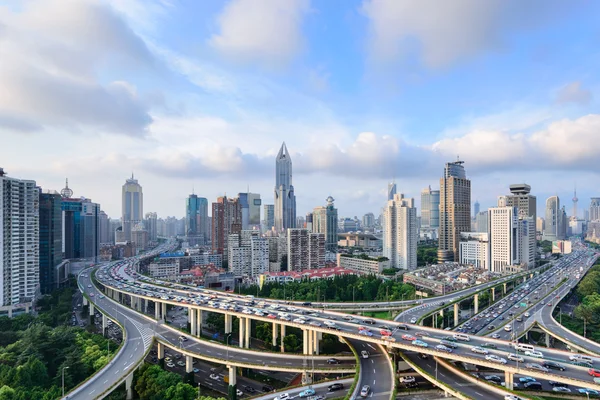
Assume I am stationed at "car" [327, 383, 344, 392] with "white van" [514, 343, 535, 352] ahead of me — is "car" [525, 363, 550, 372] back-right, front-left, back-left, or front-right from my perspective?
front-right

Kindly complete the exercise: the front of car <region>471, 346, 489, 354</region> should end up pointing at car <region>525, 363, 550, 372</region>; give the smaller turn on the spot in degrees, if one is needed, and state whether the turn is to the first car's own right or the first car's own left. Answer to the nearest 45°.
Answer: approximately 45° to the first car's own right

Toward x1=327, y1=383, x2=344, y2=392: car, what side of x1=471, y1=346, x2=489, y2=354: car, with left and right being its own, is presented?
back

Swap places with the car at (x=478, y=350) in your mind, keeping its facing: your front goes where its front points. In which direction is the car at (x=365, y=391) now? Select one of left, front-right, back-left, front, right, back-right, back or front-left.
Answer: back-right

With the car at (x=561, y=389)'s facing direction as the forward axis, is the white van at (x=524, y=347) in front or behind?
behind

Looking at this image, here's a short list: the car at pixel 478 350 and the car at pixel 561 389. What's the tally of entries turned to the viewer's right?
2

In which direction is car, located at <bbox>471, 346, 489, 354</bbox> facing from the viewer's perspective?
to the viewer's right

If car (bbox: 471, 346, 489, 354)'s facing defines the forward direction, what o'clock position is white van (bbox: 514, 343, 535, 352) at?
The white van is roughly at 11 o'clock from the car.

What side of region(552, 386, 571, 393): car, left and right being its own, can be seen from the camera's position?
right

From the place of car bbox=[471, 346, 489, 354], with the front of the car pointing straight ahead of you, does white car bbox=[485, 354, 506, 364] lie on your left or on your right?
on your right

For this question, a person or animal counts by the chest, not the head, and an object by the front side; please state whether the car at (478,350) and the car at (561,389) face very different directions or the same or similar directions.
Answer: same or similar directions
